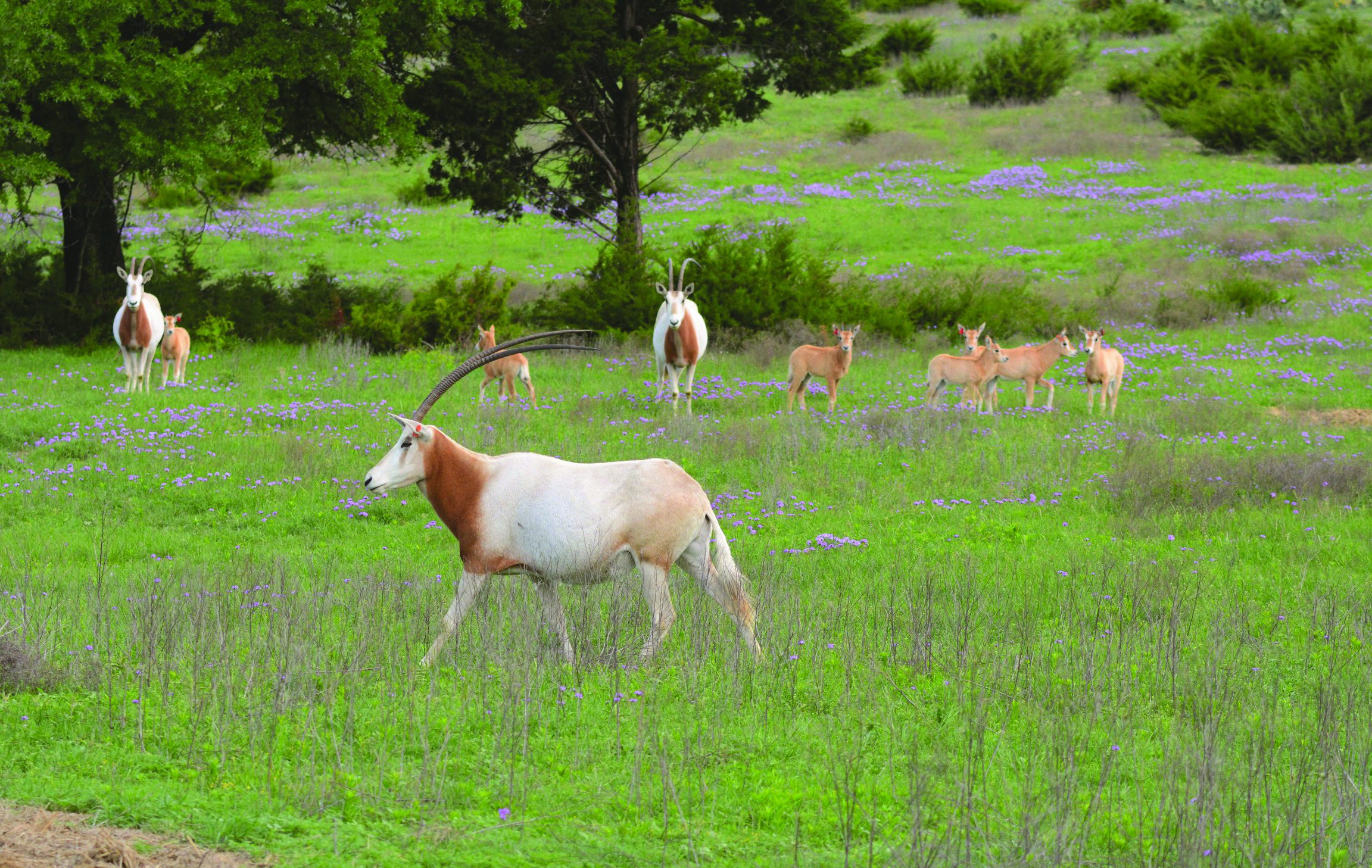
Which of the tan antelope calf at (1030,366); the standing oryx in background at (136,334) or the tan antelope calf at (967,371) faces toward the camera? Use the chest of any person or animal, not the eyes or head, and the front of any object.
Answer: the standing oryx in background

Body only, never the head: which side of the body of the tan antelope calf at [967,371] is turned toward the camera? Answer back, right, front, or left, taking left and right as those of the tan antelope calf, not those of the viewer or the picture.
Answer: right

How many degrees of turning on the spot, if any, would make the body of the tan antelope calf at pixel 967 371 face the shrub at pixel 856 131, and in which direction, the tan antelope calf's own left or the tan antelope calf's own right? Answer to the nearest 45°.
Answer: approximately 90° to the tan antelope calf's own left

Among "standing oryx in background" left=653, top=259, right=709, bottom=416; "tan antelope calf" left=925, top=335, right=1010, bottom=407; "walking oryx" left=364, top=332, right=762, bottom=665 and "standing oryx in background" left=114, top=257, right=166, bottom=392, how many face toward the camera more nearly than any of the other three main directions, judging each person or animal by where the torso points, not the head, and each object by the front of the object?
2

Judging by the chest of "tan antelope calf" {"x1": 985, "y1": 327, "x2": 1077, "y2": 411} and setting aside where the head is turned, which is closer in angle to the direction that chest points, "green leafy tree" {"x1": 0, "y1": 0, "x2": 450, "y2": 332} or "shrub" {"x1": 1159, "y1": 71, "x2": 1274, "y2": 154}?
the shrub

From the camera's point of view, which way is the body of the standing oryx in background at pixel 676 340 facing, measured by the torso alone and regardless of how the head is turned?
toward the camera

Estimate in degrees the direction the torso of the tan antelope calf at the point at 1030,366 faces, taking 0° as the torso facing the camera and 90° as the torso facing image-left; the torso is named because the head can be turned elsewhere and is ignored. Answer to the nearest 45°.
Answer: approximately 270°

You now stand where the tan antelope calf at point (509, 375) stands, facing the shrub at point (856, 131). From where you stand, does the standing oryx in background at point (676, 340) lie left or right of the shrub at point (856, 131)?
right

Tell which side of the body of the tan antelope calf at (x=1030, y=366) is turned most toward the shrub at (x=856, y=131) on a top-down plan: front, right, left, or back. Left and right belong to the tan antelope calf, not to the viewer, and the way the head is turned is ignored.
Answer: left

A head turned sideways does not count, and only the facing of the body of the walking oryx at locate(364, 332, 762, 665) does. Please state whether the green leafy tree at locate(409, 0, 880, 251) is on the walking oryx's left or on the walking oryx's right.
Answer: on the walking oryx's right

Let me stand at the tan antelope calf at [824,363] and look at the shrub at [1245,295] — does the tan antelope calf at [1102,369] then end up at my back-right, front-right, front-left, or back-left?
front-right

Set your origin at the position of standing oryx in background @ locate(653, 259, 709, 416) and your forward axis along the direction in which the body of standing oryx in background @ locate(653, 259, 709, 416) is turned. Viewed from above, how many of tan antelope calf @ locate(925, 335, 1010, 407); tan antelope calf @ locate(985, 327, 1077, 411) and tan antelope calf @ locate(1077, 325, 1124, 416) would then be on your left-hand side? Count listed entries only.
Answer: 3

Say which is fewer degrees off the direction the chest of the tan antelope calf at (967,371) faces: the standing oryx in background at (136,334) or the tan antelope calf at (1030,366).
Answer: the tan antelope calf

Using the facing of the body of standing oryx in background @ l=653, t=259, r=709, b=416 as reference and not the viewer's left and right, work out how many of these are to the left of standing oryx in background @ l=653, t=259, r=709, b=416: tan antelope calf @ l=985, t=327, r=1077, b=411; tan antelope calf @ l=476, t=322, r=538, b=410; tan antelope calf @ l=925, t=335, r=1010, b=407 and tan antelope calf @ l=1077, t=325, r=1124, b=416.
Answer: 3

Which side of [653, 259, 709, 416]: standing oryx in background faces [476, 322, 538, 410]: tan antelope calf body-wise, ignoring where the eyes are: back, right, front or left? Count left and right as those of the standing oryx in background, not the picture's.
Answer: right

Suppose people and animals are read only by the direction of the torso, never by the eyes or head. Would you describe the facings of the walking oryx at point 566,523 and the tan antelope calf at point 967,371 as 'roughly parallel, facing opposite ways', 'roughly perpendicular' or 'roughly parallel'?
roughly parallel, facing opposite ways

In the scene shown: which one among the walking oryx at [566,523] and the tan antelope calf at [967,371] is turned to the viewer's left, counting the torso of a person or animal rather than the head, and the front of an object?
the walking oryx
